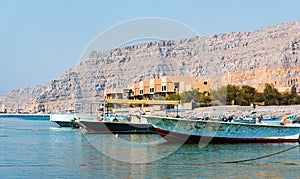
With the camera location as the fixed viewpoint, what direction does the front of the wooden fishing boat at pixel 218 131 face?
facing to the left of the viewer
